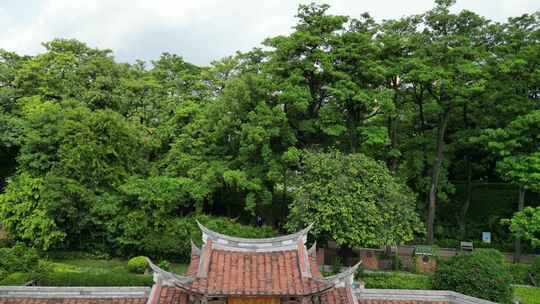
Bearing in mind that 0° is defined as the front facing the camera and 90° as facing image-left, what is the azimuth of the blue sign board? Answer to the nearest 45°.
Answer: approximately 0°

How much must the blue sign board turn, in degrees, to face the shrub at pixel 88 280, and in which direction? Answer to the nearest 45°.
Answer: approximately 45° to its right
